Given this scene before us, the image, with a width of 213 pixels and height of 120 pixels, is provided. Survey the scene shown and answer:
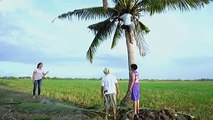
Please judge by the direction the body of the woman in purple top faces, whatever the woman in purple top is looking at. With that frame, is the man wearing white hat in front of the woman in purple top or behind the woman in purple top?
in front

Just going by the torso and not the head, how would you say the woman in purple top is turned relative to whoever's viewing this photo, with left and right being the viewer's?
facing away from the viewer and to the left of the viewer

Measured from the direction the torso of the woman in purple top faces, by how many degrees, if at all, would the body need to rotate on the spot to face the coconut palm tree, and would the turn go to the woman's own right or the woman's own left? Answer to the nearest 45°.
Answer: approximately 45° to the woman's own right
